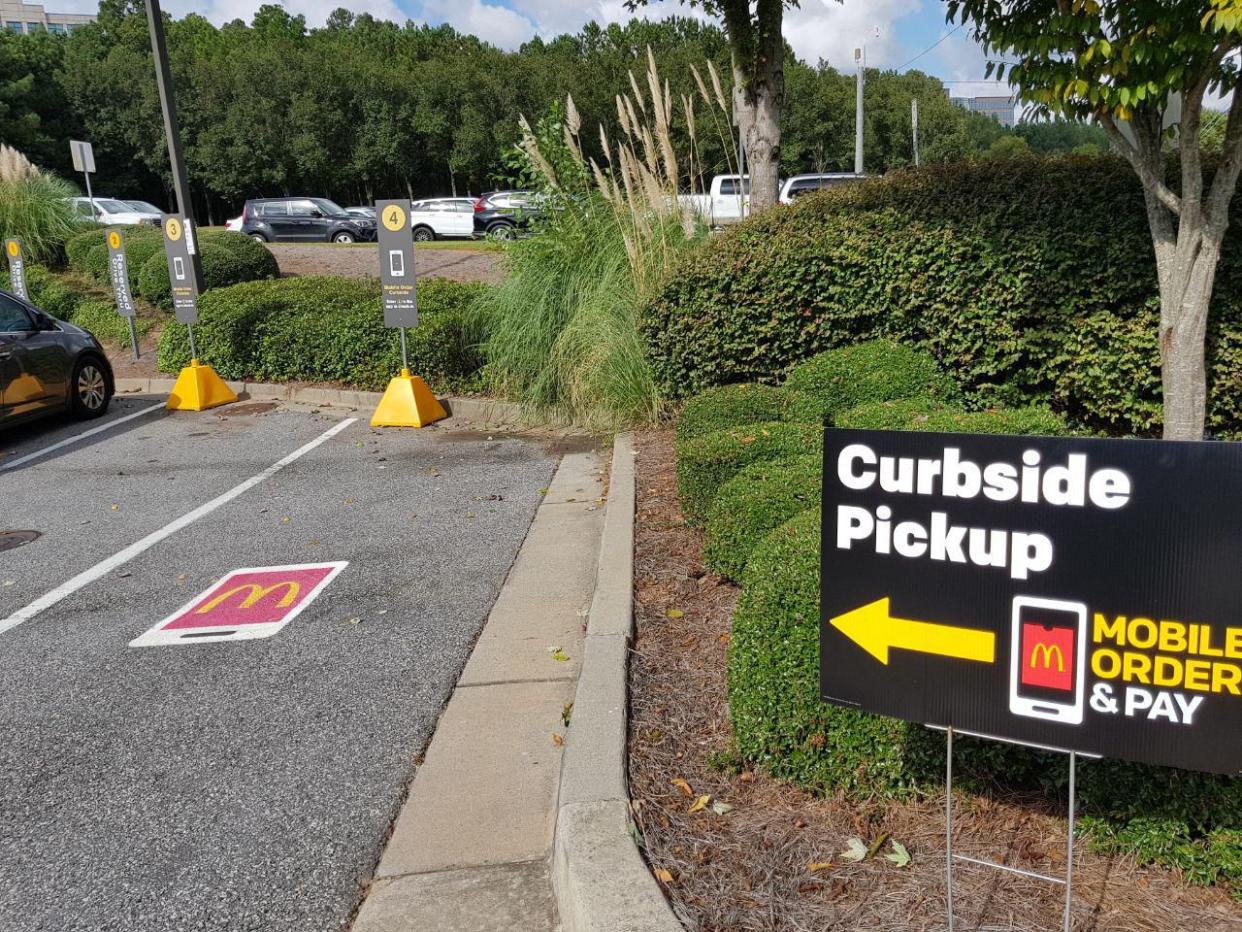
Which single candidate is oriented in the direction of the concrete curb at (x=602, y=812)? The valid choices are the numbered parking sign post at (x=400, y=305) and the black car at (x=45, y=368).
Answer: the numbered parking sign post

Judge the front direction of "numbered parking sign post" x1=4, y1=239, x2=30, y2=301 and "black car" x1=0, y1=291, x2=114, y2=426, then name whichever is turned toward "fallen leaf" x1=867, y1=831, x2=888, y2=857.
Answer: the numbered parking sign post

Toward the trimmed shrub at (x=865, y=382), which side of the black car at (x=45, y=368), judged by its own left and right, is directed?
right

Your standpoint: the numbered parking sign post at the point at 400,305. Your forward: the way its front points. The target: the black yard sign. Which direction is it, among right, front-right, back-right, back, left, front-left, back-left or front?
front

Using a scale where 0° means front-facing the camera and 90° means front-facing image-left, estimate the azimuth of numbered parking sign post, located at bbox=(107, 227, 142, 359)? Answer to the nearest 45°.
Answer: approximately 45°

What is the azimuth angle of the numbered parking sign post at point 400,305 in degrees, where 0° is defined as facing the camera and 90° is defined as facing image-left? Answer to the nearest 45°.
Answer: approximately 0°

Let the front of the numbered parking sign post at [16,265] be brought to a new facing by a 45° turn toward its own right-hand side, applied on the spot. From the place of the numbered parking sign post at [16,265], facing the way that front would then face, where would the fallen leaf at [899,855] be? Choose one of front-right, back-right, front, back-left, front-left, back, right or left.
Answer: front-left

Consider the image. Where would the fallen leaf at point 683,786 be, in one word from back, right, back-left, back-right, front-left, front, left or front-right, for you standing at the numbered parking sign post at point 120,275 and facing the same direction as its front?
front-left

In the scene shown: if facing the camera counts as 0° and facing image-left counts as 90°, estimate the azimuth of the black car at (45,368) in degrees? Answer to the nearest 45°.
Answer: approximately 225°

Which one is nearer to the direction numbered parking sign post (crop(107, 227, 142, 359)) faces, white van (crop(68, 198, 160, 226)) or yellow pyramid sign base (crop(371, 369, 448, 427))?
the yellow pyramid sign base

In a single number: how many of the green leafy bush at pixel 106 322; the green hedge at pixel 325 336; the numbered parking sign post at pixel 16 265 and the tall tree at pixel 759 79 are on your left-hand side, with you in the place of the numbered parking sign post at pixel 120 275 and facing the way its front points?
2
